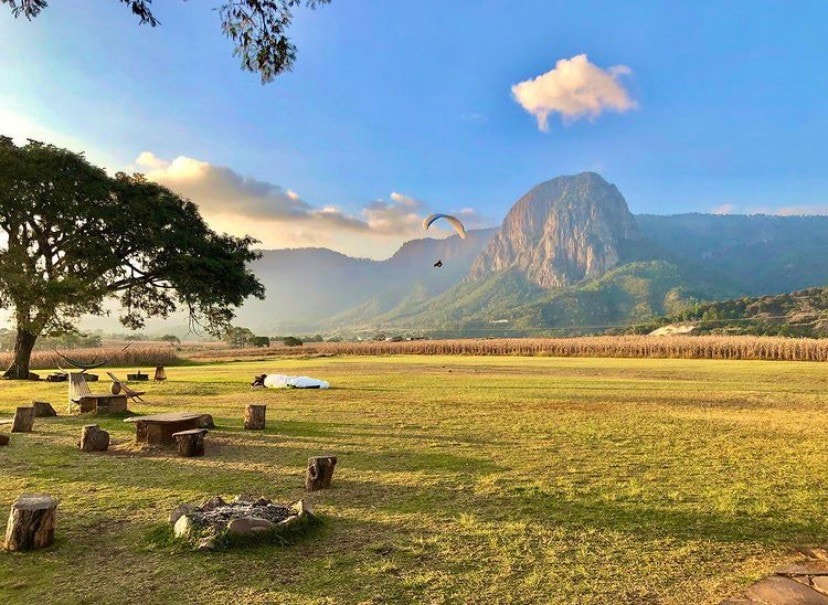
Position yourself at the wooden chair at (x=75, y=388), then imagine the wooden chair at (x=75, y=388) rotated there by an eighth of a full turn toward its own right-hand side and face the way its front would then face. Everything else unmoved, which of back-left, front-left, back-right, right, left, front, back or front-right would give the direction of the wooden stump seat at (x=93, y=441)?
right

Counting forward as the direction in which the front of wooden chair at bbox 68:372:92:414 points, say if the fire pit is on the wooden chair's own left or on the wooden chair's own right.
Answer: on the wooden chair's own right

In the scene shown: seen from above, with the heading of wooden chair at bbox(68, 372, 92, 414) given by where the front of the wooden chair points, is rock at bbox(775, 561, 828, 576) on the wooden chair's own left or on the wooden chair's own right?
on the wooden chair's own right

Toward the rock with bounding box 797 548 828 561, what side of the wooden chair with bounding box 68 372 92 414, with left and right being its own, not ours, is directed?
front

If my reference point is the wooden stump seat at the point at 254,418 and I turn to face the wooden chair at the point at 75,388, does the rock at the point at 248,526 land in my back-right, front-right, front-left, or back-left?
back-left

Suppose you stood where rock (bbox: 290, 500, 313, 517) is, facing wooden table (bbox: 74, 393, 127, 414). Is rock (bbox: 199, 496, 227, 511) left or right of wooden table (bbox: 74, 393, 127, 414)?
left

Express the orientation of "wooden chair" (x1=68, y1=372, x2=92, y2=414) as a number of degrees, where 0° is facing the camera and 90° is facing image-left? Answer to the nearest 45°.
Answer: approximately 225°

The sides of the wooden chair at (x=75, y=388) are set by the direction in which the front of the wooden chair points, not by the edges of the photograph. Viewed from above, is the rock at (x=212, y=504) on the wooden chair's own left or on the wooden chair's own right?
on the wooden chair's own right
